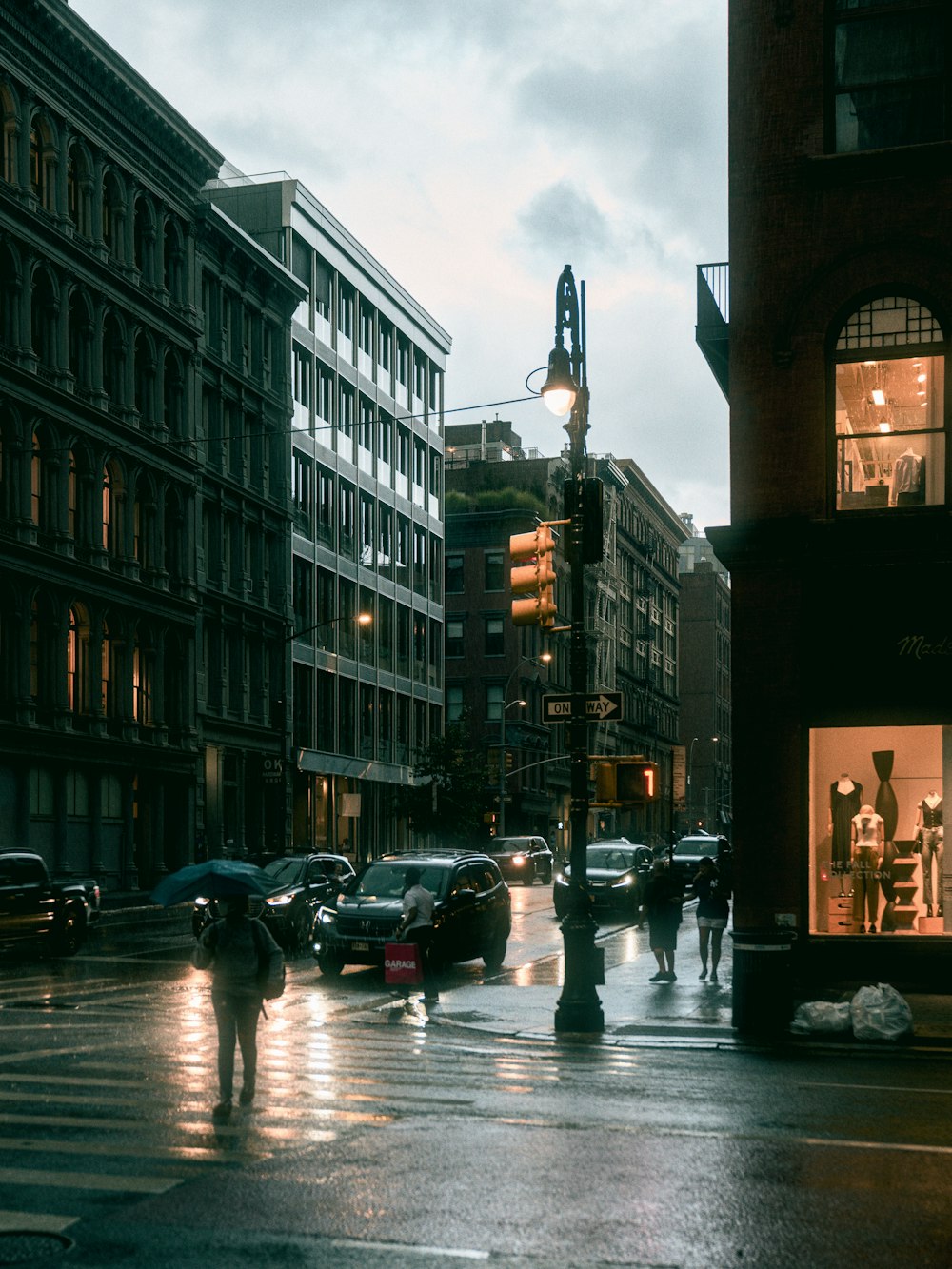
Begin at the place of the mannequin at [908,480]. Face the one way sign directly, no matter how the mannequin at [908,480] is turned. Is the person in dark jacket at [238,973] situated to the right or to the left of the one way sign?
left

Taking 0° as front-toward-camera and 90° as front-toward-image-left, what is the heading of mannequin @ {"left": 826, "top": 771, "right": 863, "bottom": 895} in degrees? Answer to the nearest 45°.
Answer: approximately 0°

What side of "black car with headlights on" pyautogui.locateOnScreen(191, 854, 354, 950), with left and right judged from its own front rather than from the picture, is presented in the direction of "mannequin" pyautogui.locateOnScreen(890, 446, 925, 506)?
left
